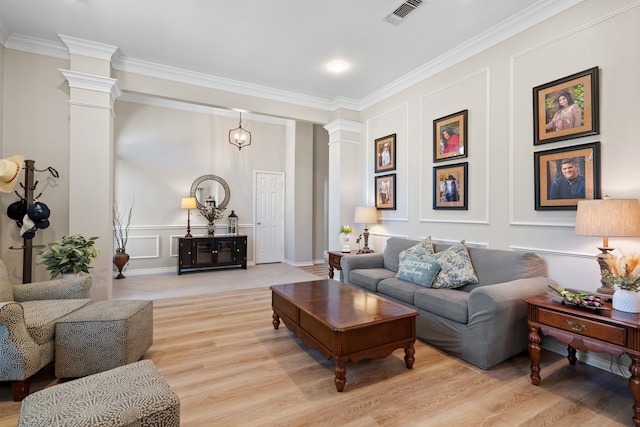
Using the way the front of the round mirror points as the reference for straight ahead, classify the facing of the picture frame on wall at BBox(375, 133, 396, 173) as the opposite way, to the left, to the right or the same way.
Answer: to the right

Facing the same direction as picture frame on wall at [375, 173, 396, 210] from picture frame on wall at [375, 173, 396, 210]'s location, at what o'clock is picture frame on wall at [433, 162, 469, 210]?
picture frame on wall at [433, 162, 469, 210] is roughly at 9 o'clock from picture frame on wall at [375, 173, 396, 210].

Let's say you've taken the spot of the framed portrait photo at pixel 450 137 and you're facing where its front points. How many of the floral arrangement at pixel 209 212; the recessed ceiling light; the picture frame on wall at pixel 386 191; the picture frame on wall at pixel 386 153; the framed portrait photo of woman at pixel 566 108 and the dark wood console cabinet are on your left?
1

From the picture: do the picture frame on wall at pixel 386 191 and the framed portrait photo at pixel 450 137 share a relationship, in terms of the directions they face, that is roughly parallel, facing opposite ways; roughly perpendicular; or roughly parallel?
roughly parallel

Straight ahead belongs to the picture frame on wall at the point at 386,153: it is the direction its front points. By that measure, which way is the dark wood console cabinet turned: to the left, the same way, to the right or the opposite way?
to the left

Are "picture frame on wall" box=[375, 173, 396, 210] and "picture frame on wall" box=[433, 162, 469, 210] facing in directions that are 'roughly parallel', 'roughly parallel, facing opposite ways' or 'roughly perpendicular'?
roughly parallel

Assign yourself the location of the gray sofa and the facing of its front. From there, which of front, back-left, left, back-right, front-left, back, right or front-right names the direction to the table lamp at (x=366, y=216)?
right

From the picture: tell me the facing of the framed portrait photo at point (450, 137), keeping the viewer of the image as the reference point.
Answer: facing the viewer and to the left of the viewer

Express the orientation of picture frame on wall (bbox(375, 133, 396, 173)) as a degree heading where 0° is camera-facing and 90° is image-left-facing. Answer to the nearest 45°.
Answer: approximately 45°

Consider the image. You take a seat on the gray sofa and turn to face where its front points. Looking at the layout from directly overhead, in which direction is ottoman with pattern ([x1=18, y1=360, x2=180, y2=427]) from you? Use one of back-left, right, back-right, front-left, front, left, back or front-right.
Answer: front

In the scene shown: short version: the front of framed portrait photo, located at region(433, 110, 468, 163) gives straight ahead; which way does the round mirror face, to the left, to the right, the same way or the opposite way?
to the left

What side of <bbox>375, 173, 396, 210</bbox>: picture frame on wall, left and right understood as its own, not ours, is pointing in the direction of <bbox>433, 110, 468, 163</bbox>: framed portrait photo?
left

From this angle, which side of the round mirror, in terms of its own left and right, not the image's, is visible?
front

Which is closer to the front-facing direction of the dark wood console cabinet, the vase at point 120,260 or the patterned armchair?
the patterned armchair

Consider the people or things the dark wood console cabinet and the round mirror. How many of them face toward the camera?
2

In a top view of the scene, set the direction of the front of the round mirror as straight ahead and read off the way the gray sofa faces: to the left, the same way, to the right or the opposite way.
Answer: to the right

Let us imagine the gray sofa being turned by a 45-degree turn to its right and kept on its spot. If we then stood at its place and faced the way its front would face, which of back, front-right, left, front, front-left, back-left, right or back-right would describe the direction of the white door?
front-right
